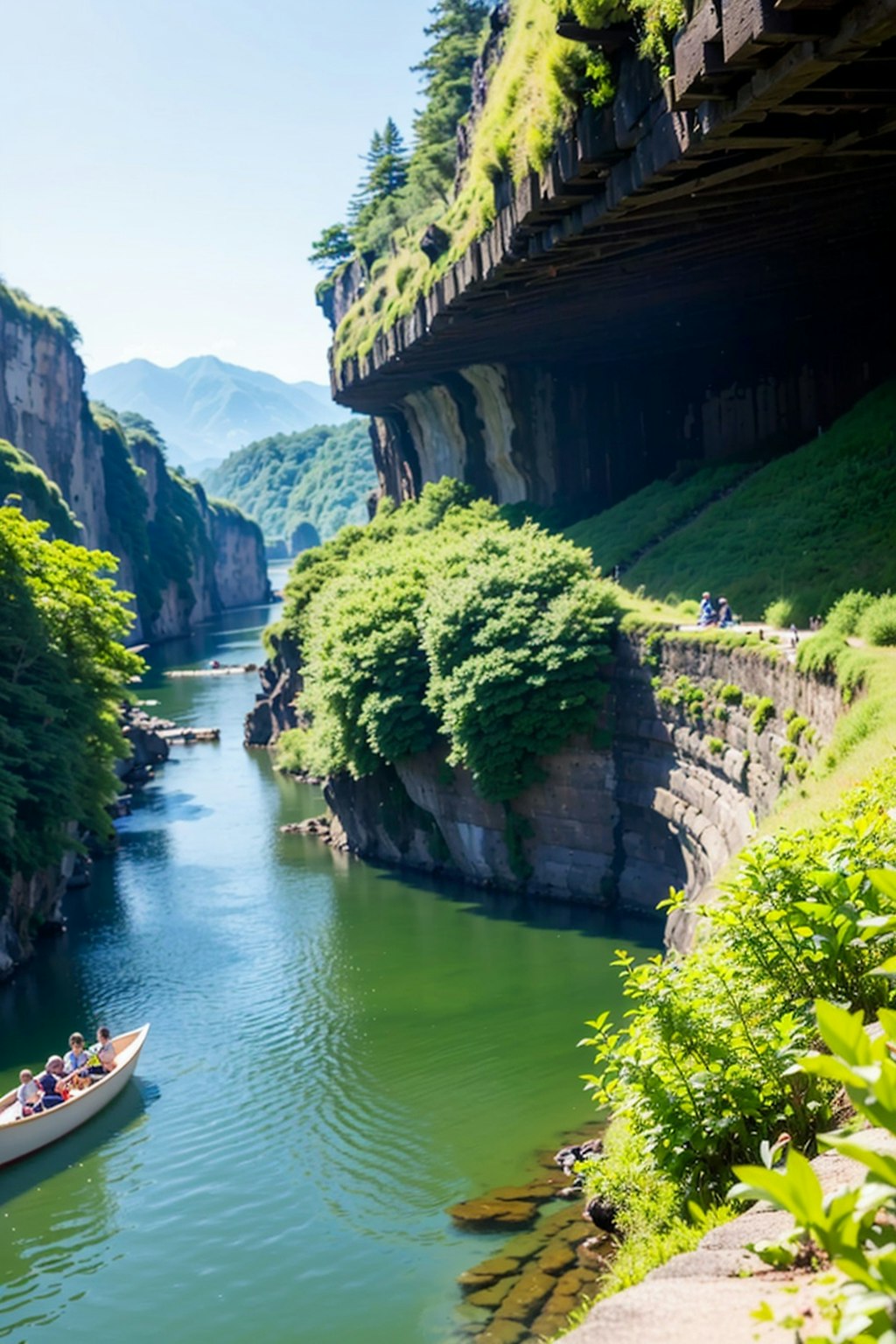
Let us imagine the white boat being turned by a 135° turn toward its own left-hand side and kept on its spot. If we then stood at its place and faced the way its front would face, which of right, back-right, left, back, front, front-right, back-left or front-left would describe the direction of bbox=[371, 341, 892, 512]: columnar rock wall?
back-right

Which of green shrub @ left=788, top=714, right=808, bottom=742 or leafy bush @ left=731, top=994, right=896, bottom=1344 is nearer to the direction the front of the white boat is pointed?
the green shrub

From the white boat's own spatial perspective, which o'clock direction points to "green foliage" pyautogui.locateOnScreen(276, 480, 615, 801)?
The green foliage is roughly at 12 o'clock from the white boat.

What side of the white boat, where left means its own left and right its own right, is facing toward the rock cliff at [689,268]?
front

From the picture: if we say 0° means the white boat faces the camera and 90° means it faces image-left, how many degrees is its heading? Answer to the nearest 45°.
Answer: approximately 225°

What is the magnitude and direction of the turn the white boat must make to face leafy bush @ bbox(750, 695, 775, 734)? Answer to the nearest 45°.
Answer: approximately 45° to its right

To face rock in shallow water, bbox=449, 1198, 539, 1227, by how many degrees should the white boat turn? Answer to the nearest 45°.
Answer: approximately 90° to its right

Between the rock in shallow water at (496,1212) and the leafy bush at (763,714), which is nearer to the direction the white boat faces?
the leafy bush
